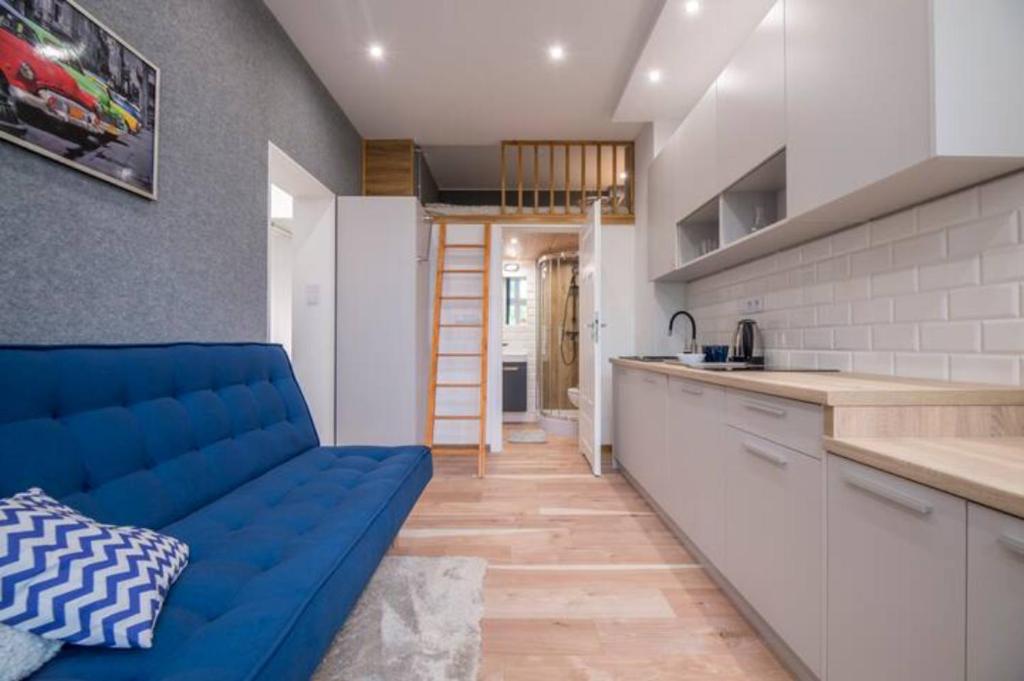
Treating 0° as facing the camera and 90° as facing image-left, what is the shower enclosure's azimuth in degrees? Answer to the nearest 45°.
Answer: approximately 45°

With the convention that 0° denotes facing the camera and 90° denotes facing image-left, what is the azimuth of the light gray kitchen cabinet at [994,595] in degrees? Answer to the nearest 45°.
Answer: approximately 45°

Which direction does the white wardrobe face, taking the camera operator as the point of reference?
facing to the right of the viewer

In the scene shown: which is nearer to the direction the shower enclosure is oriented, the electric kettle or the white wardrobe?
the white wardrobe

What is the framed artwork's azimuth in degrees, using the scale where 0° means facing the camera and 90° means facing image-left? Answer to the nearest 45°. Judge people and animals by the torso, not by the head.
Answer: approximately 315°

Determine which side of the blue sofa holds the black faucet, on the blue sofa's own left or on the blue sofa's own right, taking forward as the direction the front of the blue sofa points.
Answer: on the blue sofa's own left

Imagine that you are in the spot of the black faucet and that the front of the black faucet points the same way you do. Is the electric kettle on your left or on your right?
on your left

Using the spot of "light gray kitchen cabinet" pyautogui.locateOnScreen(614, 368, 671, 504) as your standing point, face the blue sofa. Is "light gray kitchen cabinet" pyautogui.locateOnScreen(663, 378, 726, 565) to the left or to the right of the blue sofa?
left

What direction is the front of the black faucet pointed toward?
to the viewer's left
